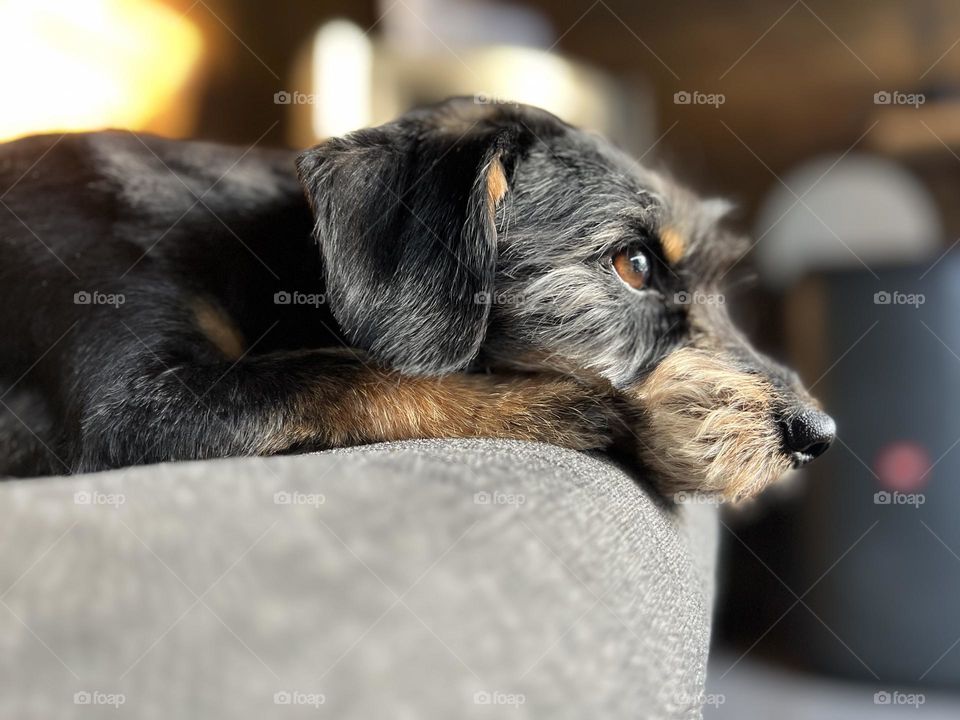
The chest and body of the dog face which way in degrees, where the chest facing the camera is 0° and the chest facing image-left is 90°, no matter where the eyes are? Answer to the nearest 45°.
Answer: approximately 270°
